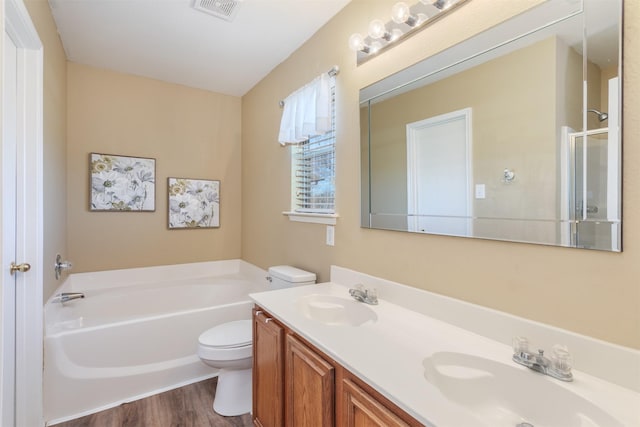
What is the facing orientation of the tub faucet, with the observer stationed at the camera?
facing to the right of the viewer

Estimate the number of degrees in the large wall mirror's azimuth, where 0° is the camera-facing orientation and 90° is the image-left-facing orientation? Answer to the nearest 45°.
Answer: approximately 45°

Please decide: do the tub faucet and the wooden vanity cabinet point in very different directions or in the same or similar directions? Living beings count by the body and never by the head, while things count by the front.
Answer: very different directions

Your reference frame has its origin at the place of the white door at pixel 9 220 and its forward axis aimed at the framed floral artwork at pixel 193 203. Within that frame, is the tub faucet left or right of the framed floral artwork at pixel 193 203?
left

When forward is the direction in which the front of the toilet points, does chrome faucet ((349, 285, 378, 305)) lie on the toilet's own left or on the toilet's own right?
on the toilet's own left

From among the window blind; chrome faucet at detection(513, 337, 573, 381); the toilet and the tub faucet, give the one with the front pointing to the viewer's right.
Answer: the tub faucet

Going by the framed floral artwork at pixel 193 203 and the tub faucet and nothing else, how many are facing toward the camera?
1

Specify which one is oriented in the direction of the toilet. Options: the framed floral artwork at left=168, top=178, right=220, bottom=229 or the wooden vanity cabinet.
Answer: the framed floral artwork
